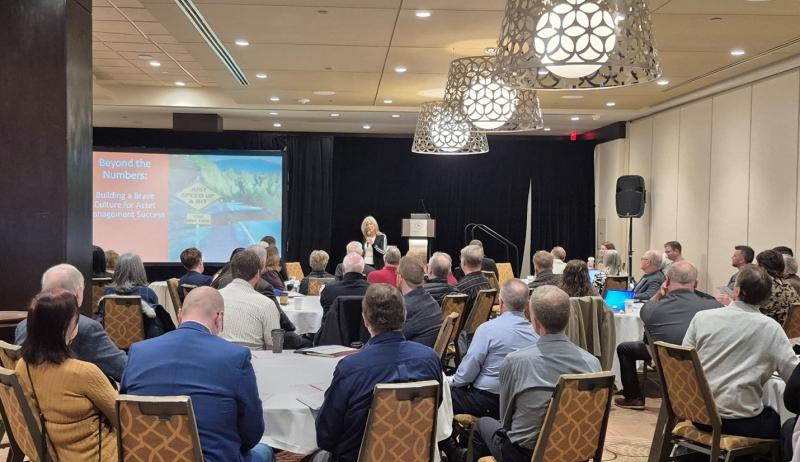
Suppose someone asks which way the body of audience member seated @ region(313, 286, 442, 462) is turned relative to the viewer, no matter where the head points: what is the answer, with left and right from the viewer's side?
facing away from the viewer

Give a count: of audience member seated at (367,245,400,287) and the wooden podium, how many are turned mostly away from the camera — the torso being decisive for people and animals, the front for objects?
1

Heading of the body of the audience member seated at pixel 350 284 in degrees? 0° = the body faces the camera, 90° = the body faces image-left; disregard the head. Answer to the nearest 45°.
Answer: approximately 180°

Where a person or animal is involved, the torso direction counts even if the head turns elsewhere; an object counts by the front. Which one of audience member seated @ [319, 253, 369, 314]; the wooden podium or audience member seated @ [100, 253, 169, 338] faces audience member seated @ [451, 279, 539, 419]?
the wooden podium

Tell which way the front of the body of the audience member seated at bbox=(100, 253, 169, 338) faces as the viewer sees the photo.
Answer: away from the camera

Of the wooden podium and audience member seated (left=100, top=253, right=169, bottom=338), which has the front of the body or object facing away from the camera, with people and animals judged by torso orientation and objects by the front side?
the audience member seated
